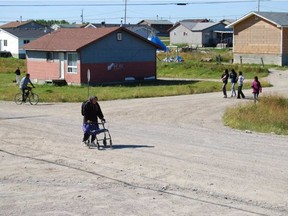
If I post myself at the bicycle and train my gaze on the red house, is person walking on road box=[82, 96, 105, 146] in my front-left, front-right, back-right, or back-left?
back-right

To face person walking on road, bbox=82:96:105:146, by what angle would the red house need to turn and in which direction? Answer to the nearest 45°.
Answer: approximately 45° to its left

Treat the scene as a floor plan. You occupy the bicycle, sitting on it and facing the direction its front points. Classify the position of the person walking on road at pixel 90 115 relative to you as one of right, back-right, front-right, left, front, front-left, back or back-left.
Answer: right

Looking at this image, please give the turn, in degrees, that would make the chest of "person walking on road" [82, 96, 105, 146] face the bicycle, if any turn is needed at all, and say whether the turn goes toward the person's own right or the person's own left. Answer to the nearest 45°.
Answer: approximately 135° to the person's own left

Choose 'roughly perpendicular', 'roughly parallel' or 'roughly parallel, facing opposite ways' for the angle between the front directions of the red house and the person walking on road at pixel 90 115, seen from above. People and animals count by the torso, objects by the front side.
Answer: roughly perpendicular

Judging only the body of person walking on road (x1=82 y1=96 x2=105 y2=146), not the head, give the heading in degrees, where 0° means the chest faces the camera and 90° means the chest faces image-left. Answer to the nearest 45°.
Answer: approximately 315°
